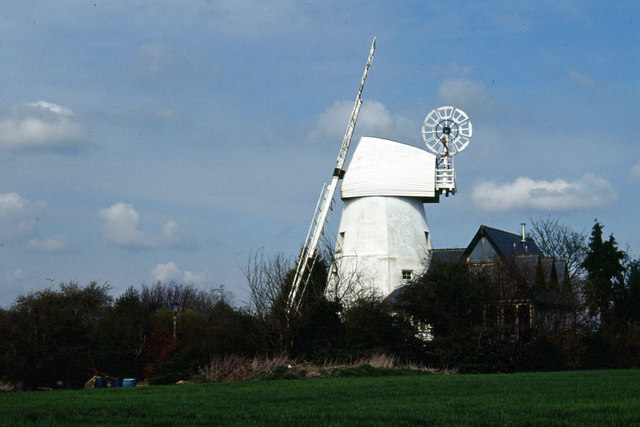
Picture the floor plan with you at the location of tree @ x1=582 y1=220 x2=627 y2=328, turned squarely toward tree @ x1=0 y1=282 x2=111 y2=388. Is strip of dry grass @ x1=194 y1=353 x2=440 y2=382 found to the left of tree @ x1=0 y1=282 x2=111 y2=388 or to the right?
left

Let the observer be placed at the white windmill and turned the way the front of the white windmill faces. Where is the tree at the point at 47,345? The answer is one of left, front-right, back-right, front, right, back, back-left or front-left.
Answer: front

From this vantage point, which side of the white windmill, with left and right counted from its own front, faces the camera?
left

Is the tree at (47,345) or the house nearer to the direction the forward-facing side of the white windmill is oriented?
the tree

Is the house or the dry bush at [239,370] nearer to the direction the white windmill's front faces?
the dry bush

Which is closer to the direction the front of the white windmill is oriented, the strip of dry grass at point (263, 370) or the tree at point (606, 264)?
the strip of dry grass

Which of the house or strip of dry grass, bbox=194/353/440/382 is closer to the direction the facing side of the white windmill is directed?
the strip of dry grass

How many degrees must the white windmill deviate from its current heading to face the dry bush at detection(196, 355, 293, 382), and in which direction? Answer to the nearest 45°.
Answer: approximately 90° to its left

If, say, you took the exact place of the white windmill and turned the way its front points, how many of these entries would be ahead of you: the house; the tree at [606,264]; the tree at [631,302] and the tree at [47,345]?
1

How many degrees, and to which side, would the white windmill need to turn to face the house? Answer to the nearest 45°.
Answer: approximately 135° to its left

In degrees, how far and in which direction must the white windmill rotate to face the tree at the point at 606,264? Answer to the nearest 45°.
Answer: approximately 135° to its right

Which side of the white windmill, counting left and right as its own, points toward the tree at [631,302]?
back

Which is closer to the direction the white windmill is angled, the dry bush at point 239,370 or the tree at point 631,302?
the dry bush
